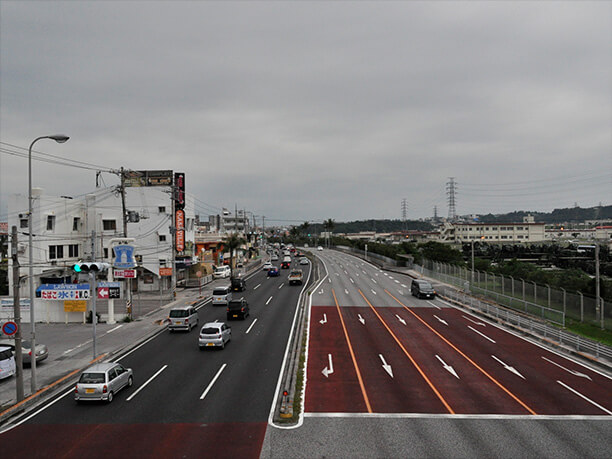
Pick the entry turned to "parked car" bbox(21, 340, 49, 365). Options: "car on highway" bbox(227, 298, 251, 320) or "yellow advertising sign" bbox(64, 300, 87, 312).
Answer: the yellow advertising sign

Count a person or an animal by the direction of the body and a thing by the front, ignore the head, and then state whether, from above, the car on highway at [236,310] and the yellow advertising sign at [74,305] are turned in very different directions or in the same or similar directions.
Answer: very different directions

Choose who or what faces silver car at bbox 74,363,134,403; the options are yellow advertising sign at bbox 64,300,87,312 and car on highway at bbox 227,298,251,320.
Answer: the yellow advertising sign

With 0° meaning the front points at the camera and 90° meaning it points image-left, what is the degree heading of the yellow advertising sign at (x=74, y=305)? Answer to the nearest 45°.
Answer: approximately 0°

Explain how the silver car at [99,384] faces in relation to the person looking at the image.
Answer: facing away from the viewer and to the right of the viewer

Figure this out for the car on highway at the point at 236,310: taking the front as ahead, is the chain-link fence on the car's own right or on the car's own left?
on the car's own right

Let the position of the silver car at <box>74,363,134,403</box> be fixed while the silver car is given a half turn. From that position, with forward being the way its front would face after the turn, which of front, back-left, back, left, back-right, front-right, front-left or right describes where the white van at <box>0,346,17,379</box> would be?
right

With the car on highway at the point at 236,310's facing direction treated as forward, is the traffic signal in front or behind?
behind

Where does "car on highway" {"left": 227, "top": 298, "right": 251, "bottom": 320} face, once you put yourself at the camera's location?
facing away from the viewer

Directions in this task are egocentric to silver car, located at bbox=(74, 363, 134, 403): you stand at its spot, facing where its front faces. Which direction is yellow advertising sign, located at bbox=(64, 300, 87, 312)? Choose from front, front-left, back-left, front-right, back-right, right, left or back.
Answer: front-left

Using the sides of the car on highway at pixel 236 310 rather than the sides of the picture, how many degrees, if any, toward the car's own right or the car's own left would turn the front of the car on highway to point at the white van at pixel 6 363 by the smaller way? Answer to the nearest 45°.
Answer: approximately 135° to the car's own left

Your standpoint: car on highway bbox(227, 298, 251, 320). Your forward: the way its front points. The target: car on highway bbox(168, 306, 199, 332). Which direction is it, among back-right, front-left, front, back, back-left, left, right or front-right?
back-left
